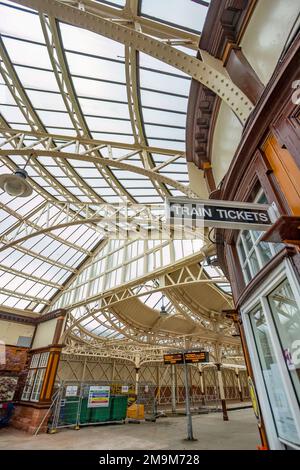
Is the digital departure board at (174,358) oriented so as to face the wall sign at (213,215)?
yes

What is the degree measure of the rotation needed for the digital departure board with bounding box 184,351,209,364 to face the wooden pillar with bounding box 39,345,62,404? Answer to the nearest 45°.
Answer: approximately 90° to its right

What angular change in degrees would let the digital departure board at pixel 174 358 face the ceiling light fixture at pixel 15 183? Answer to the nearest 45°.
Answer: approximately 45° to its right

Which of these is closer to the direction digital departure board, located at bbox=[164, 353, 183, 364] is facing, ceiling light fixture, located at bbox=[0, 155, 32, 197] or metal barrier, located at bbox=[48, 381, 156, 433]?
the ceiling light fixture

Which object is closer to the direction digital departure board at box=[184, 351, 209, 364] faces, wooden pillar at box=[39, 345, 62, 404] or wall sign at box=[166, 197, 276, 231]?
the wall sign

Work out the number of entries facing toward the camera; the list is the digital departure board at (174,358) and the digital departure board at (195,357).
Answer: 2

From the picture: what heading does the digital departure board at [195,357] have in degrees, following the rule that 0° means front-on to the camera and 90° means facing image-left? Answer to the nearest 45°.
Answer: approximately 0°

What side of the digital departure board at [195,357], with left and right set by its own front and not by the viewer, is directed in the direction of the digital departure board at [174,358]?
right

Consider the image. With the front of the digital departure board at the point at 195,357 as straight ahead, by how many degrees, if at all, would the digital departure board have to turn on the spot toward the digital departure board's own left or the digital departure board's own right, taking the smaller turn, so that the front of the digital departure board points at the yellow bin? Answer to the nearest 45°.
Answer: approximately 135° to the digital departure board's own right

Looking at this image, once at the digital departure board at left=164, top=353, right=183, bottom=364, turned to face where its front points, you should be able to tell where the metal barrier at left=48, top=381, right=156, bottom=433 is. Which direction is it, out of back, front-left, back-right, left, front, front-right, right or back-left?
back-right
